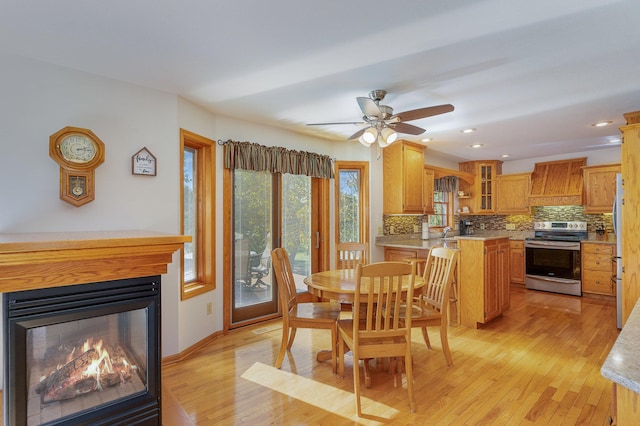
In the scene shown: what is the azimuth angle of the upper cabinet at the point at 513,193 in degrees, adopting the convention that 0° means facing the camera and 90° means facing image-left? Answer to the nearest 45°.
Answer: approximately 0°

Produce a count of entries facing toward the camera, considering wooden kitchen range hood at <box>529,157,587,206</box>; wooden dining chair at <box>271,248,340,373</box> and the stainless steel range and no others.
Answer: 2

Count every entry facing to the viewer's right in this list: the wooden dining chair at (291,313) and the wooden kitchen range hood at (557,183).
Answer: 1

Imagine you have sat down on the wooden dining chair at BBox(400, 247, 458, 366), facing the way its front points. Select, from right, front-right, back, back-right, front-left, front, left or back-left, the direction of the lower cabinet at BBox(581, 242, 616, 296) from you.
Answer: back

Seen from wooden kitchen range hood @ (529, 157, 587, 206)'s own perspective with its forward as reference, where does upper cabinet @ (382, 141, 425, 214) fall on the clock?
The upper cabinet is roughly at 1 o'clock from the wooden kitchen range hood.

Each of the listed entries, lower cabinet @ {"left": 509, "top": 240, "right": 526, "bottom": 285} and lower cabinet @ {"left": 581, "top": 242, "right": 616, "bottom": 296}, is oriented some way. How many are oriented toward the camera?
2

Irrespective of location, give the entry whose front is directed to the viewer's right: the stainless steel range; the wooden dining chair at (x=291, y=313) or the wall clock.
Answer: the wooden dining chair

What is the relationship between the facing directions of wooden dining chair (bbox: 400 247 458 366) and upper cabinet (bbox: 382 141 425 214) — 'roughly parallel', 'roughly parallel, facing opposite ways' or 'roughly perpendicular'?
roughly perpendicular

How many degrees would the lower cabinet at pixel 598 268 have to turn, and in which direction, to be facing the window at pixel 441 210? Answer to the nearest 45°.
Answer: approximately 90° to its right

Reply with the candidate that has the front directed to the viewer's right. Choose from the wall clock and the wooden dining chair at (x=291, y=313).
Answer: the wooden dining chair

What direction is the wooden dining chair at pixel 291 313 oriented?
to the viewer's right
